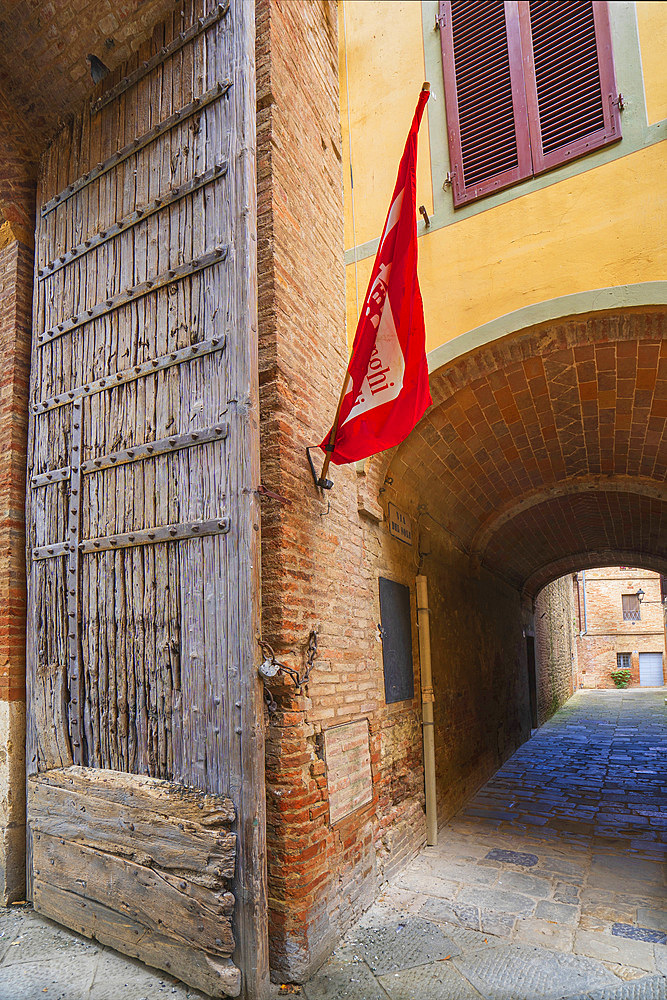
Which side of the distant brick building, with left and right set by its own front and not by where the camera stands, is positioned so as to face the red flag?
front

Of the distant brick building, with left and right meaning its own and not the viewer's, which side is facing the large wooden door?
front

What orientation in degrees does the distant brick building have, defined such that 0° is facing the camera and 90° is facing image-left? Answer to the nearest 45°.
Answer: approximately 0°

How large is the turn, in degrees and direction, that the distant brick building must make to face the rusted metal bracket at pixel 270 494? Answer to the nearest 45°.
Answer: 0° — it already faces it

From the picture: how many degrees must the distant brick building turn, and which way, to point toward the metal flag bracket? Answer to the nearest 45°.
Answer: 0° — it already faces it
